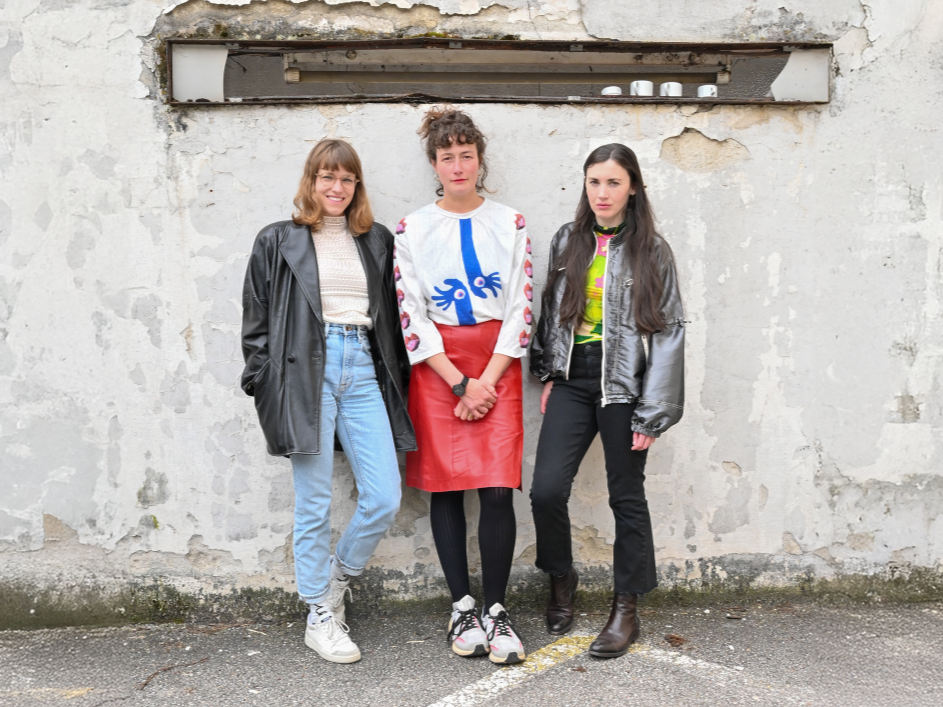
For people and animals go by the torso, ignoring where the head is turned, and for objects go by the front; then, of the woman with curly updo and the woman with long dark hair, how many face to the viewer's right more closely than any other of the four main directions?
0

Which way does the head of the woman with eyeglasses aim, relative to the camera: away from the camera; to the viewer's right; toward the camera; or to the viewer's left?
toward the camera

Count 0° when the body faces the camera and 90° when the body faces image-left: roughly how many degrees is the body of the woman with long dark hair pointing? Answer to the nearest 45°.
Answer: approximately 45°

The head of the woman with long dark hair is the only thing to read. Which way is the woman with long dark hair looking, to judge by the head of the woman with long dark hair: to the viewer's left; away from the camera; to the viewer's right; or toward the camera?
toward the camera

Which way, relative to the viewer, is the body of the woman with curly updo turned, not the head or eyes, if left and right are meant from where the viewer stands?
facing the viewer
